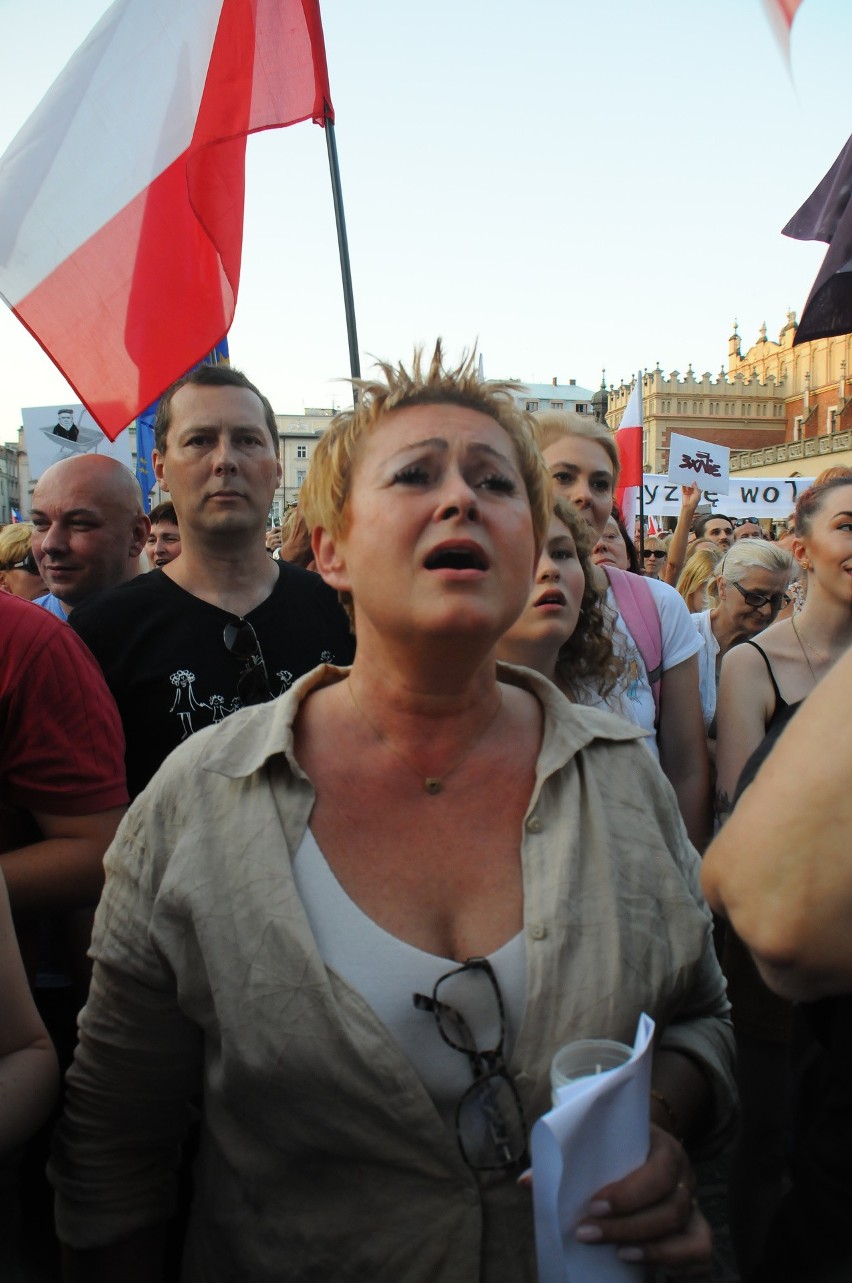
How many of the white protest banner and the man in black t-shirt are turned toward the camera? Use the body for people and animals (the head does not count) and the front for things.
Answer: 2

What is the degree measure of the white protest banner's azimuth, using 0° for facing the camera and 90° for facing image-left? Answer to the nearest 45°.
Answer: approximately 0°

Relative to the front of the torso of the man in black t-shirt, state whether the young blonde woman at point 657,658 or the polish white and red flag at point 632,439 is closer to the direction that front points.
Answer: the young blonde woman

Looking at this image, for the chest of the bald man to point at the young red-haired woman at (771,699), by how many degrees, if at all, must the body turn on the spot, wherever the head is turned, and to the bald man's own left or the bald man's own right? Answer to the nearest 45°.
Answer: approximately 90° to the bald man's own left

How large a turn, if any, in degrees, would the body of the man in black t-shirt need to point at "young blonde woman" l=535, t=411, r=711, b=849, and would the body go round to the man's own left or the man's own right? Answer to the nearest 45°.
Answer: approximately 90° to the man's own left

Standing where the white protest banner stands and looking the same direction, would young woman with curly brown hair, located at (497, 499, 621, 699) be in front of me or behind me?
in front
